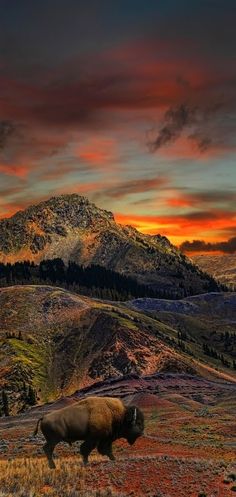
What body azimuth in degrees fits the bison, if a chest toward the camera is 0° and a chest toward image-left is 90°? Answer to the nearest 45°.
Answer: approximately 270°
